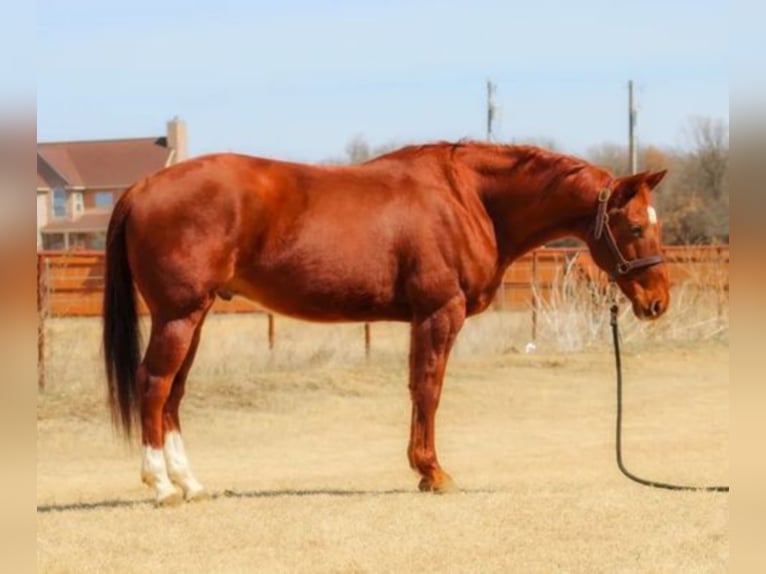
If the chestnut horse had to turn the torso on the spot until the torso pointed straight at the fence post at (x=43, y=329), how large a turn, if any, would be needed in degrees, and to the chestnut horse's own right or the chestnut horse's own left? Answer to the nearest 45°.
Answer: approximately 135° to the chestnut horse's own left

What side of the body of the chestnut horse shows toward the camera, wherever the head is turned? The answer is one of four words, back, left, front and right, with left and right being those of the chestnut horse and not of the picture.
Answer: right

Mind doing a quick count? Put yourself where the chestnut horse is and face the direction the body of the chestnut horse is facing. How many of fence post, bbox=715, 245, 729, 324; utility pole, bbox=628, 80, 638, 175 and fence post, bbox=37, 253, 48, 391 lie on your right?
0

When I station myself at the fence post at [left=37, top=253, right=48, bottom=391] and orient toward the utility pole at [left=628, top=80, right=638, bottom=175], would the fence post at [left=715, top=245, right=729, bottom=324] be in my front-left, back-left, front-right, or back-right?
front-right

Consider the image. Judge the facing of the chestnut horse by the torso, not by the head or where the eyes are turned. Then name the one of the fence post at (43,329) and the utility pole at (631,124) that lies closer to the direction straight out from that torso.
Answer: the utility pole

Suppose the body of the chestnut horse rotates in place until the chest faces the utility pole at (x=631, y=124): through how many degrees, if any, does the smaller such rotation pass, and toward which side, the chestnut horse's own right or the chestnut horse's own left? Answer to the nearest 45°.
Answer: approximately 90° to the chestnut horse's own left

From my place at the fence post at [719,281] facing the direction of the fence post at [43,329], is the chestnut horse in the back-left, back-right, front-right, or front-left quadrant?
front-left

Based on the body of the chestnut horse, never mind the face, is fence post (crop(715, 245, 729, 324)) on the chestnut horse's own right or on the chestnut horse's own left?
on the chestnut horse's own left
